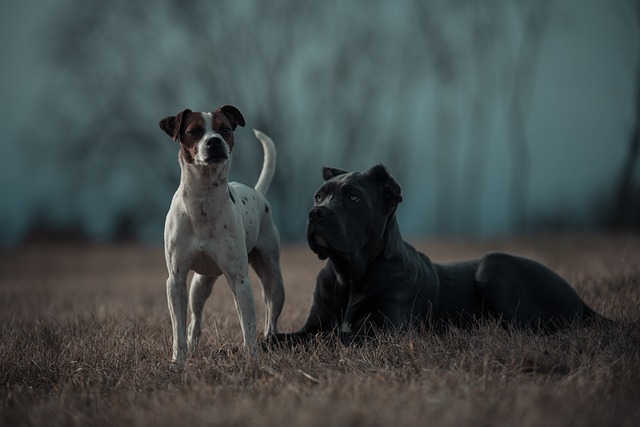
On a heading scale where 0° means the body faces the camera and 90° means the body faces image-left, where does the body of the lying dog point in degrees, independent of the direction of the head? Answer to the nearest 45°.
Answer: approximately 45°

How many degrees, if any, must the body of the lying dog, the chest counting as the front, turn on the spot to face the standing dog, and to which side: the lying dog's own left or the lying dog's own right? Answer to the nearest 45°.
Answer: approximately 45° to the lying dog's own right
